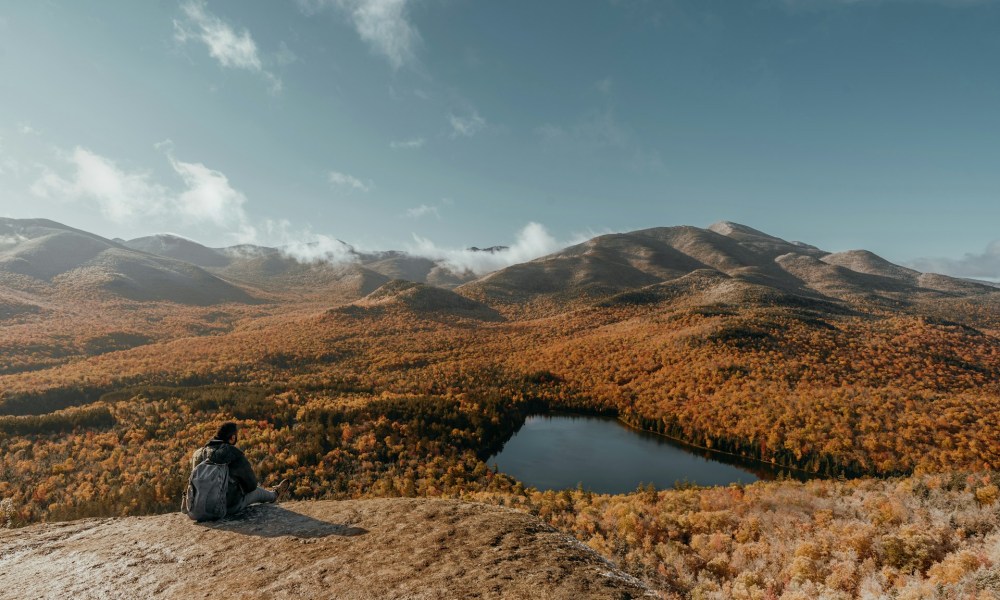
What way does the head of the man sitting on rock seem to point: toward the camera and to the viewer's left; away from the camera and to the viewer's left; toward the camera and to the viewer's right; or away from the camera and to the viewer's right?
away from the camera and to the viewer's right

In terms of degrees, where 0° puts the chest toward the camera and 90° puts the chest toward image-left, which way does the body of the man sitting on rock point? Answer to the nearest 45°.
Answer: approximately 225°
